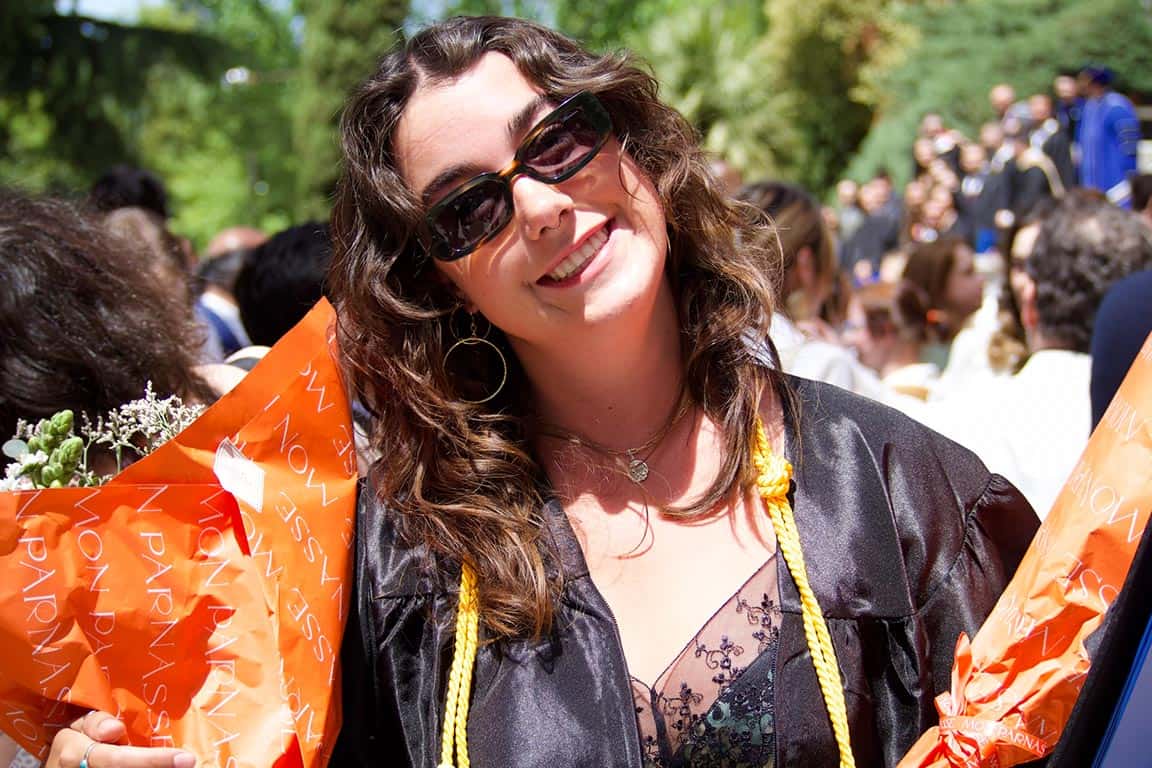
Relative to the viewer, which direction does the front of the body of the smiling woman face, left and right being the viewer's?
facing the viewer

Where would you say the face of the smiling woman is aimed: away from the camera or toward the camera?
toward the camera
